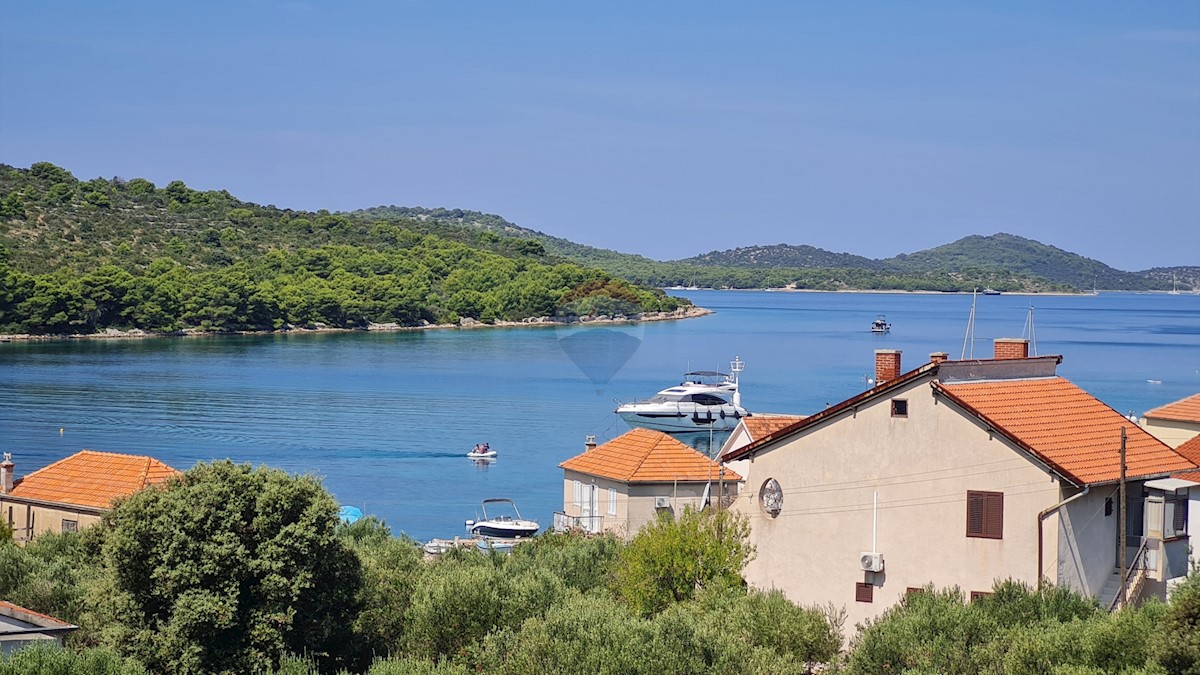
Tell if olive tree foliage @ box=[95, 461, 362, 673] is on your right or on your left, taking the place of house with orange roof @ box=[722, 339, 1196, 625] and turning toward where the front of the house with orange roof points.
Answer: on your right

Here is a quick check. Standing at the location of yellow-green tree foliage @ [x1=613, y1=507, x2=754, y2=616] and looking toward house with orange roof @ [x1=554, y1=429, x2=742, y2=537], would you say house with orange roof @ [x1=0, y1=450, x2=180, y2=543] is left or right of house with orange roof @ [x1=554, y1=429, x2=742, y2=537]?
left

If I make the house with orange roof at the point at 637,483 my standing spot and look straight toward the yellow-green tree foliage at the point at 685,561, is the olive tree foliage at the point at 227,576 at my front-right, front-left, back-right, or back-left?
front-right

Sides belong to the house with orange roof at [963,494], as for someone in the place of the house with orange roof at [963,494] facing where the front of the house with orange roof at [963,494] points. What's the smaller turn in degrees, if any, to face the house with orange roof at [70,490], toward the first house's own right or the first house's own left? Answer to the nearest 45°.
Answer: approximately 135° to the first house's own right

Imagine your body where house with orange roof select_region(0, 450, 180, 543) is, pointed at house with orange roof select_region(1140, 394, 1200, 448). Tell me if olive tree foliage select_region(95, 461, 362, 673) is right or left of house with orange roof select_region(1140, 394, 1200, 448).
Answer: right

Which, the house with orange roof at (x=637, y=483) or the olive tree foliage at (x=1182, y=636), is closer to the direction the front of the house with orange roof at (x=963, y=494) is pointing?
the olive tree foliage

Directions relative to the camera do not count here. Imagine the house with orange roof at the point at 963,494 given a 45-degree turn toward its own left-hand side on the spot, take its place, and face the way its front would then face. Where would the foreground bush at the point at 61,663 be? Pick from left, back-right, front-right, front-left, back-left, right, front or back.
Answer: back-right

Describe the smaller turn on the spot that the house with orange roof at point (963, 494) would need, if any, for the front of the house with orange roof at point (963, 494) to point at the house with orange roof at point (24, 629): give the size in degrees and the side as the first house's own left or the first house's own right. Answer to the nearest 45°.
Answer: approximately 90° to the first house's own right
